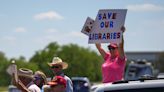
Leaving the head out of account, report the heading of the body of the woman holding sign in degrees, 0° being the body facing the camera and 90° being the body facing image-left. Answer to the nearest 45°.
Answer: approximately 45°

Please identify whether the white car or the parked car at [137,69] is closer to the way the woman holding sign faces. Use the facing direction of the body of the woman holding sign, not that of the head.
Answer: the white car

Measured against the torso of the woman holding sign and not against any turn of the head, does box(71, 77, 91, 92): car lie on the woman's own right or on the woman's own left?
on the woman's own right
